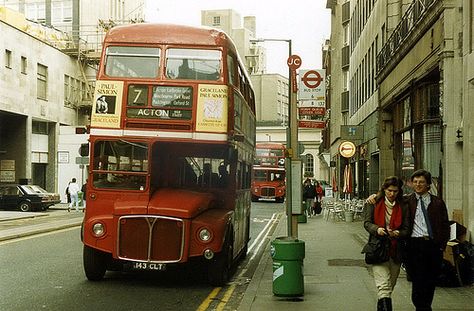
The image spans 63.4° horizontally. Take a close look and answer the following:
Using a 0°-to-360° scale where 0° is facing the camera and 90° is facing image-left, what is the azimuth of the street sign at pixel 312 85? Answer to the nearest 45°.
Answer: approximately 0°

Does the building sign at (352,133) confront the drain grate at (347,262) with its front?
yes
